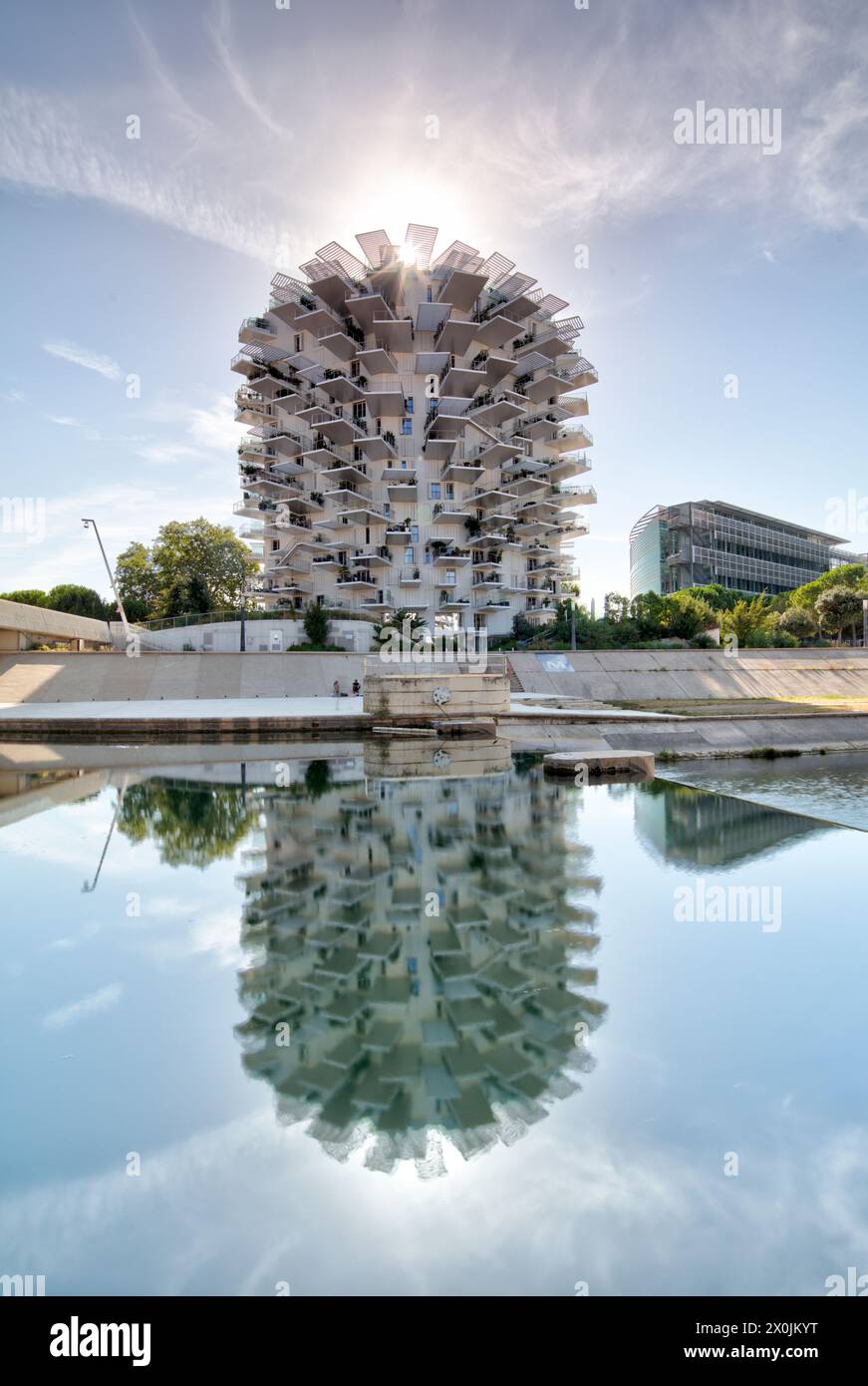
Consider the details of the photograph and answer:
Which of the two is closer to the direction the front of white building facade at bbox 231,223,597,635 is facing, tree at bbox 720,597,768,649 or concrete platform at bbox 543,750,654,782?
the concrete platform

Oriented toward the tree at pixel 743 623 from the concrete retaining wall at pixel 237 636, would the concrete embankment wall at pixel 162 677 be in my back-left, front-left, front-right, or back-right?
back-right

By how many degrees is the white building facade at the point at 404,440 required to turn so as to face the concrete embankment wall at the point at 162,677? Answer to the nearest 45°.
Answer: approximately 45° to its right

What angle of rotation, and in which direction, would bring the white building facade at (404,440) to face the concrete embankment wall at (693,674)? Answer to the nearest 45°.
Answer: approximately 45° to its left

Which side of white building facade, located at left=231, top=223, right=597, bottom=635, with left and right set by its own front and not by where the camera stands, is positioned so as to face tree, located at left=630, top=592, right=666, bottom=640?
left

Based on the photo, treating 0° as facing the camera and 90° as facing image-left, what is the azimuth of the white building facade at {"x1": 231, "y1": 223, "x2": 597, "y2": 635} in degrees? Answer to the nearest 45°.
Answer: approximately 0°

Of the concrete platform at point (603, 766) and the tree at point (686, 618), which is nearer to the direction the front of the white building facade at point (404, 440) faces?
the concrete platform
